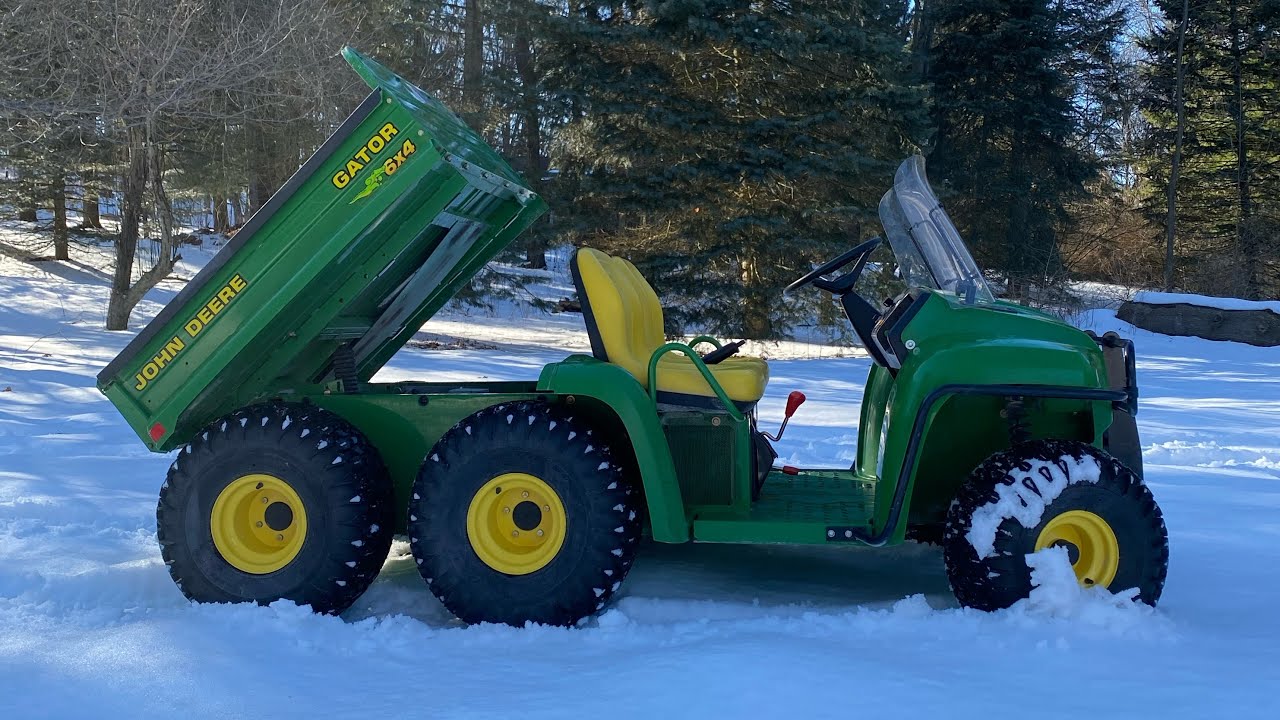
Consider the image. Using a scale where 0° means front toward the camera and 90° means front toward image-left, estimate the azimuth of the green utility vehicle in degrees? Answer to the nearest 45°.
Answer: approximately 270°

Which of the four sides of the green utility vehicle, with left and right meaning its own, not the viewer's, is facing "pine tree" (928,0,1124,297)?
left

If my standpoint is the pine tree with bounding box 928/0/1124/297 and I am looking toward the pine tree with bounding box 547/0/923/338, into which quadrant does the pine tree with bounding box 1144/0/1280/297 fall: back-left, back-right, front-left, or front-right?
back-left

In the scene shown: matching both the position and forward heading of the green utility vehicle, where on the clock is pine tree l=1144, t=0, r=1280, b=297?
The pine tree is roughly at 10 o'clock from the green utility vehicle.

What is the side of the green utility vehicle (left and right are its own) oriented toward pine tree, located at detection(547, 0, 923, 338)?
left
